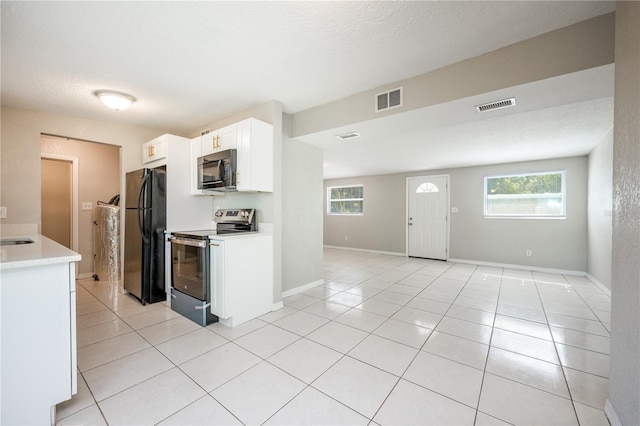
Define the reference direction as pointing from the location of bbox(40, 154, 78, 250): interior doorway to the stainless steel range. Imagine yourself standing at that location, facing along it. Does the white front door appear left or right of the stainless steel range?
left

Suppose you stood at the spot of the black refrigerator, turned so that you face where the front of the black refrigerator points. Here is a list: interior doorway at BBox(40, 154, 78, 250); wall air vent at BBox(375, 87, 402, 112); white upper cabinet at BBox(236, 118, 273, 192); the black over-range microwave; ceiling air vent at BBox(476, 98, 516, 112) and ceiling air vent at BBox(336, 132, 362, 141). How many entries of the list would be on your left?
5

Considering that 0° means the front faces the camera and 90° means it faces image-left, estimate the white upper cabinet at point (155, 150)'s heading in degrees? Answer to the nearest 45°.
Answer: approximately 45°

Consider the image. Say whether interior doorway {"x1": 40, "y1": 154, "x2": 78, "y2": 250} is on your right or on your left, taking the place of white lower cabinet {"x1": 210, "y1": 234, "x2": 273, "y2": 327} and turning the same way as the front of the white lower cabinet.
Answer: on your right
